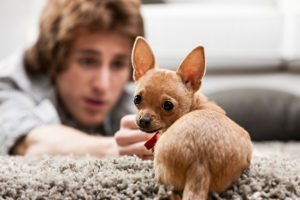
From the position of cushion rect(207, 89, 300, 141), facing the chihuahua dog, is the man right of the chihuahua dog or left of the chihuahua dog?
right

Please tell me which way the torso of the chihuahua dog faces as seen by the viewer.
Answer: away from the camera

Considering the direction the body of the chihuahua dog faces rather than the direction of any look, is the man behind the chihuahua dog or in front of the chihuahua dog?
in front

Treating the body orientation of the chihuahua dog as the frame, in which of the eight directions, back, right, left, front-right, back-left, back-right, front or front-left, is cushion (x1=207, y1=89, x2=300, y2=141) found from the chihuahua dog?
front
